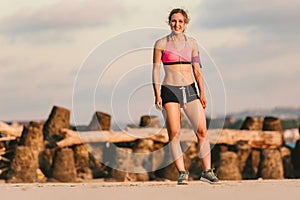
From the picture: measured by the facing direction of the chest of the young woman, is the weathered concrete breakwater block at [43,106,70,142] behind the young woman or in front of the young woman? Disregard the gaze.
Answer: behind

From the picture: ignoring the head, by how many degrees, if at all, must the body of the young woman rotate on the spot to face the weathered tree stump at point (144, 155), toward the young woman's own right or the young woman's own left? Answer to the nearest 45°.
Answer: approximately 180°

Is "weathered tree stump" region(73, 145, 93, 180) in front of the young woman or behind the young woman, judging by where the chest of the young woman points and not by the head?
behind

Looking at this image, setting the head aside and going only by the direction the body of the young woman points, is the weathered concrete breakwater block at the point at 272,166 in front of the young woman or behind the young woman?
behind

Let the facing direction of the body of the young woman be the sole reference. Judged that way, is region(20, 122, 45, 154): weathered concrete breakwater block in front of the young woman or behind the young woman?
behind

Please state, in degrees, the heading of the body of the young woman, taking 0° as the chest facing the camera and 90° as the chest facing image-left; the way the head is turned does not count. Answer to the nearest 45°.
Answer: approximately 0°

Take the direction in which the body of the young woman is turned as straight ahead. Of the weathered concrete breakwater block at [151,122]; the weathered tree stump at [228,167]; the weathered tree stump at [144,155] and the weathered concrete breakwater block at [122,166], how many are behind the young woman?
4

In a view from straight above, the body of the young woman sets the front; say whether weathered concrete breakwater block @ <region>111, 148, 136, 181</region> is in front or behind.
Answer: behind

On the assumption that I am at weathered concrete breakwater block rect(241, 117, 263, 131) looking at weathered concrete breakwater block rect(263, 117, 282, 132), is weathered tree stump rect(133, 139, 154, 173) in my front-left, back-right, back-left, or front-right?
back-right

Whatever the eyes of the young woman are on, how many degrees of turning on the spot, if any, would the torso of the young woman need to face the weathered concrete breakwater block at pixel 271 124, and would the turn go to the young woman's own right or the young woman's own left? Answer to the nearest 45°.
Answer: approximately 180°

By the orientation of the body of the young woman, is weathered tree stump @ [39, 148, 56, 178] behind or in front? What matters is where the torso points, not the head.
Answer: behind
